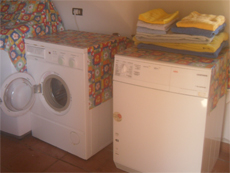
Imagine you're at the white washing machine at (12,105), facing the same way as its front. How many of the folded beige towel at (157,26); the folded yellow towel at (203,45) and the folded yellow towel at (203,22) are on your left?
3

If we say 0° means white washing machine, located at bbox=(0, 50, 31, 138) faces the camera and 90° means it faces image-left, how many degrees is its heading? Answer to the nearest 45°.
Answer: approximately 45°

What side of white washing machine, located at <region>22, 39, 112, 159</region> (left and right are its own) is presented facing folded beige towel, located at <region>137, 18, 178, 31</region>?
left

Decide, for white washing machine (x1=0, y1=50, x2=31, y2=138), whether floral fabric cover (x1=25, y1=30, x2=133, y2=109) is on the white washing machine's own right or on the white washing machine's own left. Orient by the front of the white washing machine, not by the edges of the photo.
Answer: on the white washing machine's own left

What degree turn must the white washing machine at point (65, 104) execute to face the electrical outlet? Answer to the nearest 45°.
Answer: approximately 135° to its right

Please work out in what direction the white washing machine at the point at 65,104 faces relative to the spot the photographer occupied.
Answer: facing the viewer and to the left of the viewer

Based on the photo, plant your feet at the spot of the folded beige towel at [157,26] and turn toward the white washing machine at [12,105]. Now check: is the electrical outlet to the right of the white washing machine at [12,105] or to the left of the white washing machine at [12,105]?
right

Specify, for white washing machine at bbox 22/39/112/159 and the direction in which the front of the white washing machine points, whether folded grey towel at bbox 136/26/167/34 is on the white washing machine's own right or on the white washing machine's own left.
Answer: on the white washing machine's own left

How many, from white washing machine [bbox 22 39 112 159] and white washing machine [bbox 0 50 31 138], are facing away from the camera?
0

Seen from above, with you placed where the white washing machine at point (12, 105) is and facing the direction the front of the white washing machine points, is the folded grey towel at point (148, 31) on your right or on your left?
on your left

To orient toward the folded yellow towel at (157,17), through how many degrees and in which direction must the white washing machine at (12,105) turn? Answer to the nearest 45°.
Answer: approximately 90° to its left
